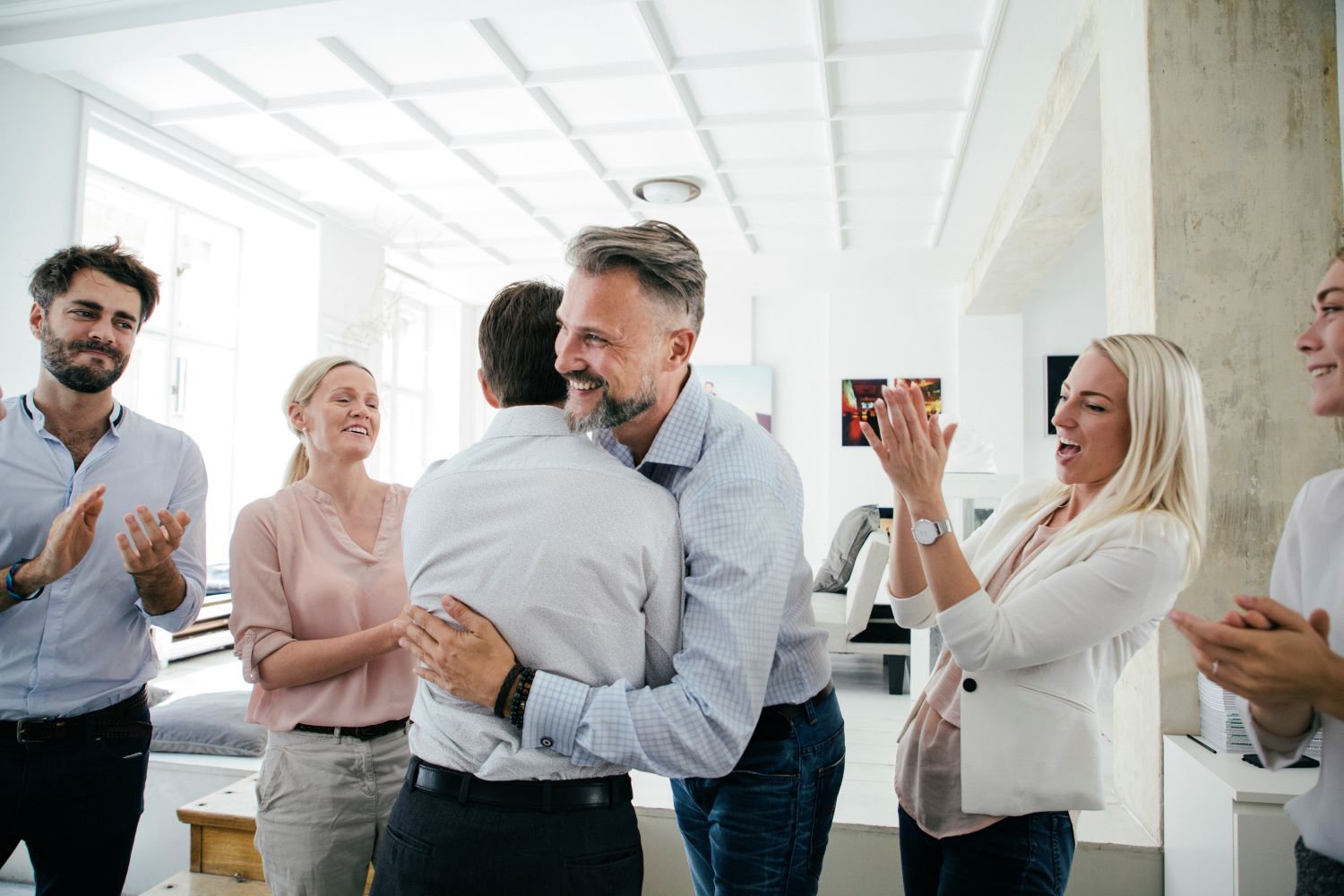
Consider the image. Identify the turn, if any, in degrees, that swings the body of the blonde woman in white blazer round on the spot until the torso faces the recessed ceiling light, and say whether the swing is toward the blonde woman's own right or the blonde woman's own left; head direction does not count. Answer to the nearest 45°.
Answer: approximately 90° to the blonde woman's own right

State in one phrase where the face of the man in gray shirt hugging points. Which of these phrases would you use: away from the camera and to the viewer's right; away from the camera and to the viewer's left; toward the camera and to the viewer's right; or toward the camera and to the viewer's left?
away from the camera and to the viewer's right

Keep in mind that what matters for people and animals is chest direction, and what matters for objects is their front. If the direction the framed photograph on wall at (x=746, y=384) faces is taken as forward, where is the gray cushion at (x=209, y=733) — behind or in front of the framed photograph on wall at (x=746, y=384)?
in front

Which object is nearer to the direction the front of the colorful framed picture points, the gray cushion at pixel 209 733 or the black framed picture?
the gray cushion

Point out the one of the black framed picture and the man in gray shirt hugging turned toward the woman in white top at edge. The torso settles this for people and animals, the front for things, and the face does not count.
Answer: the black framed picture

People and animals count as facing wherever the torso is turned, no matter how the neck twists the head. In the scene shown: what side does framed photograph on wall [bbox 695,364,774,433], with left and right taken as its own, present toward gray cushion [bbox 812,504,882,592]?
front

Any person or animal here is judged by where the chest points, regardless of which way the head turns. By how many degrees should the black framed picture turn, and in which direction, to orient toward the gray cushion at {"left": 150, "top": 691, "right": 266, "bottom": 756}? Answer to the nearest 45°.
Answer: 0° — it already faces it

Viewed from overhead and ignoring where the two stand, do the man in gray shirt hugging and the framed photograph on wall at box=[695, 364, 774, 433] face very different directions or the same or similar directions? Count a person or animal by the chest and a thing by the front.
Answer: very different directions

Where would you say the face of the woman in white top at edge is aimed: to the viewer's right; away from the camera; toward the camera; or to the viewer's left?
to the viewer's left

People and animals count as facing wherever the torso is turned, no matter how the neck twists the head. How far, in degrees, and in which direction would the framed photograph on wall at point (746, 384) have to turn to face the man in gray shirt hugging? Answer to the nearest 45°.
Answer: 0° — it already faces them

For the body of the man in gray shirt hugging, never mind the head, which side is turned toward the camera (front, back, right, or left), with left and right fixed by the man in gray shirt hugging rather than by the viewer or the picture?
back
